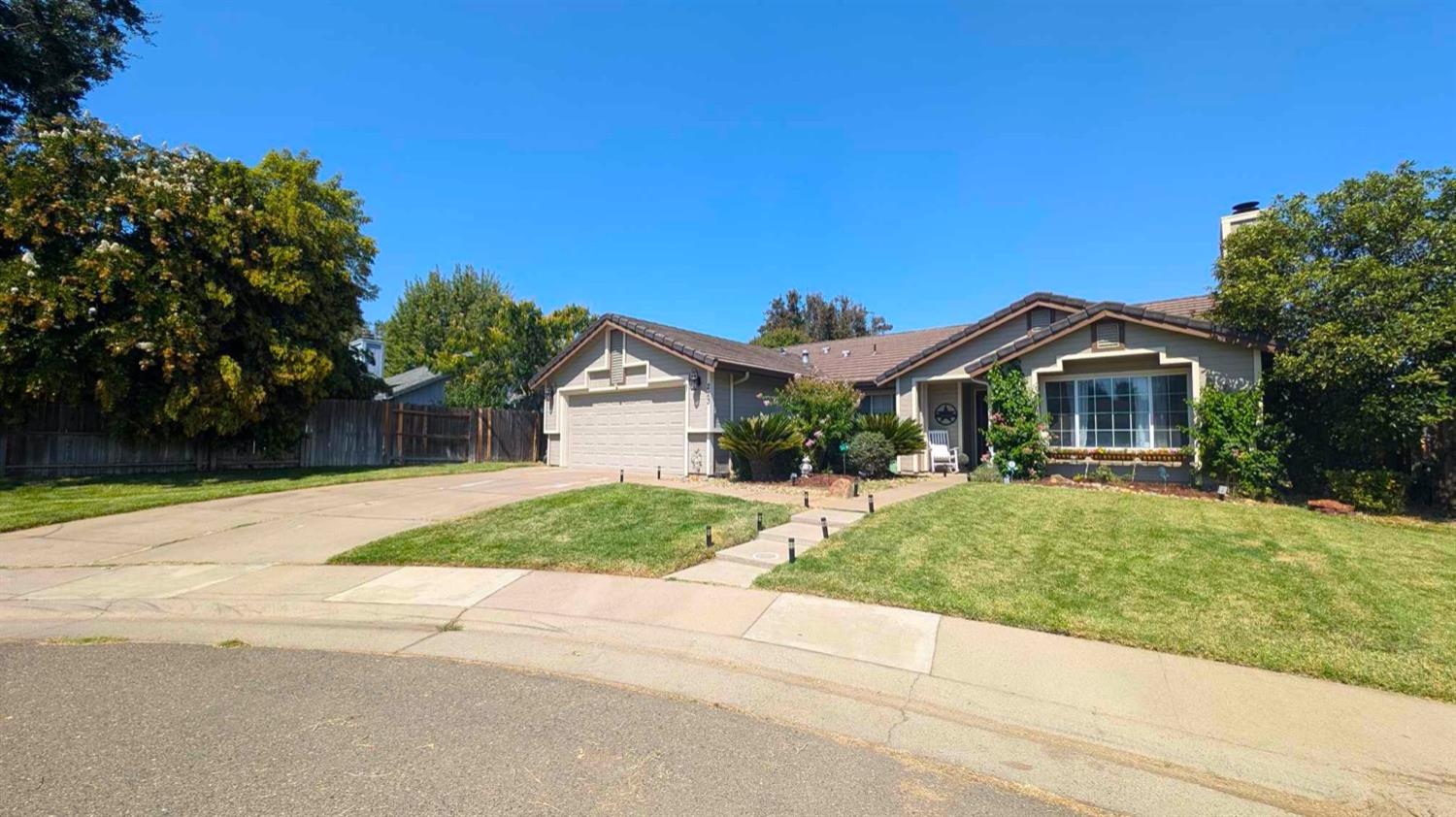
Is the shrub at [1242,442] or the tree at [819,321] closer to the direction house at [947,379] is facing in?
the shrub

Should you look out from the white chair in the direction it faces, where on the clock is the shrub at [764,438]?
The shrub is roughly at 3 o'clock from the white chair.

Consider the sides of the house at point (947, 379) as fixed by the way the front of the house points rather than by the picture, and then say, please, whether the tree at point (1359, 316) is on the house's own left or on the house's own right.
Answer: on the house's own left

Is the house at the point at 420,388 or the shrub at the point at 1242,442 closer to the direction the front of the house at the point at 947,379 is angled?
the shrub

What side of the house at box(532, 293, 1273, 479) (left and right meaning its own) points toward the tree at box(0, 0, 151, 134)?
right

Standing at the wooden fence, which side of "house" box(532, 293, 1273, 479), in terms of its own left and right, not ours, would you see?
right

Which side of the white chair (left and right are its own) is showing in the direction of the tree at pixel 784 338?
back

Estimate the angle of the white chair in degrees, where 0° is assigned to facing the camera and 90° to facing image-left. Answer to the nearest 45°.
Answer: approximately 315°

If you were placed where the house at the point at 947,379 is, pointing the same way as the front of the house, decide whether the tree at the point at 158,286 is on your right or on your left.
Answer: on your right

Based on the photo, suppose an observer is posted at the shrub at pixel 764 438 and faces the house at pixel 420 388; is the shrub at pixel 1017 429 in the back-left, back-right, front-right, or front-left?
back-right

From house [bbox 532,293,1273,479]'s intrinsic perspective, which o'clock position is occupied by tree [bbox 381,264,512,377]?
The tree is roughly at 4 o'clock from the house.

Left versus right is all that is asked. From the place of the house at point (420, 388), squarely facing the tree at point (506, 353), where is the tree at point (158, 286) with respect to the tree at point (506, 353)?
right
